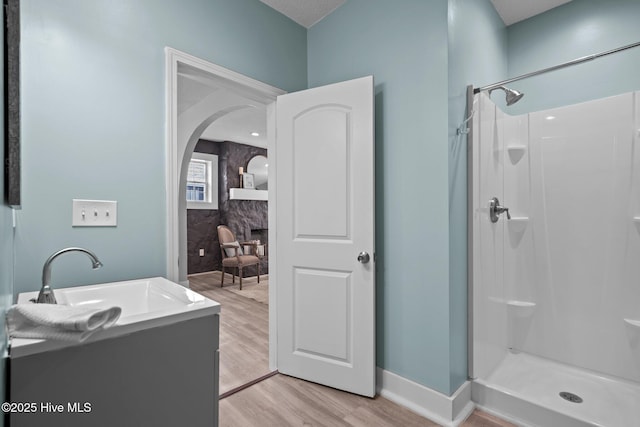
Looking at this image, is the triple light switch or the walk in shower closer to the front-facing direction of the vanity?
the walk in shower

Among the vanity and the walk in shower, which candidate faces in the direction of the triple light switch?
the walk in shower

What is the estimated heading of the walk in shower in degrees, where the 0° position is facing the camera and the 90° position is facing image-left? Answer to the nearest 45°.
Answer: approximately 45°

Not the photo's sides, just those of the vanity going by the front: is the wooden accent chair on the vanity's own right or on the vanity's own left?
on the vanity's own left

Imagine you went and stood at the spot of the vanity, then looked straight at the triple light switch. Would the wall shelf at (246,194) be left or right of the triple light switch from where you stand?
right

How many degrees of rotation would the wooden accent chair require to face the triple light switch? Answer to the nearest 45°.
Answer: approximately 45° to its right

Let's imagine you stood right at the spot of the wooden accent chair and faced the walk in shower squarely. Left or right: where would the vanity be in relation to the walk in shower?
right

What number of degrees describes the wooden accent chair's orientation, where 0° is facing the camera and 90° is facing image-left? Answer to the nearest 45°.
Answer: approximately 315°
